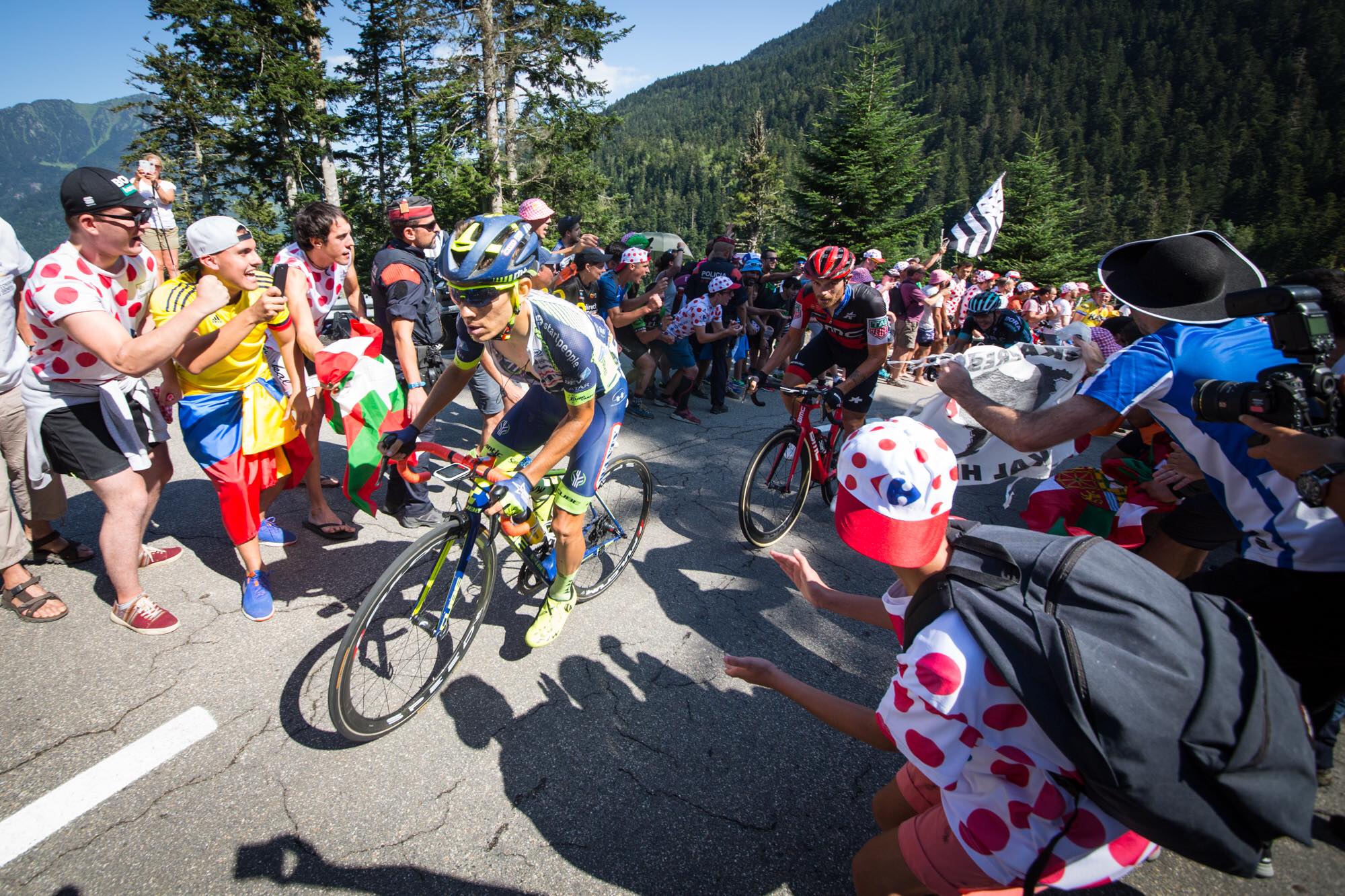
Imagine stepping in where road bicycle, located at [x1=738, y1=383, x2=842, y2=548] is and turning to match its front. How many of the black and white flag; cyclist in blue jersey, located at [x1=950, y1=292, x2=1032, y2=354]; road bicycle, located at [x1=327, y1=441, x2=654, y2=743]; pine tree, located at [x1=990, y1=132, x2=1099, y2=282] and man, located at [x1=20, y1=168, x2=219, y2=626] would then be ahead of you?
2

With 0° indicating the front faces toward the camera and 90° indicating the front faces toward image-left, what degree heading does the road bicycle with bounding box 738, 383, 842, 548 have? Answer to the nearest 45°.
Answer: approximately 45°

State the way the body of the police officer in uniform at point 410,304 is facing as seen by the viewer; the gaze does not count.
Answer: to the viewer's right

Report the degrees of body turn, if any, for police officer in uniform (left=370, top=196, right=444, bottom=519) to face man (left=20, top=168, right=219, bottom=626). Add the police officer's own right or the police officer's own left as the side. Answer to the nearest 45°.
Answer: approximately 135° to the police officer's own right

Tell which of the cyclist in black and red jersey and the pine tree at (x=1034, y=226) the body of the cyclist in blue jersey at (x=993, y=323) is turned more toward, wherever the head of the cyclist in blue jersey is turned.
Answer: the cyclist in black and red jersey

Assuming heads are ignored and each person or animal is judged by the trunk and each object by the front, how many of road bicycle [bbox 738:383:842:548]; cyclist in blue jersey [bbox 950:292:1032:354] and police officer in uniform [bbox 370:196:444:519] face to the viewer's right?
1

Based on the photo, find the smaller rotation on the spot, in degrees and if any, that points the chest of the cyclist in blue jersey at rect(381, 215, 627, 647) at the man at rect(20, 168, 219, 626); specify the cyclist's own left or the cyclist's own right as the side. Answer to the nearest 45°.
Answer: approximately 45° to the cyclist's own right
